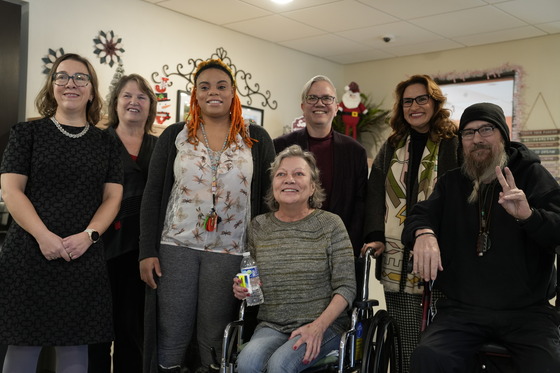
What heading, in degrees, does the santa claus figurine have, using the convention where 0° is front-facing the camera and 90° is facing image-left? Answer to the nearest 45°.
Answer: approximately 0°

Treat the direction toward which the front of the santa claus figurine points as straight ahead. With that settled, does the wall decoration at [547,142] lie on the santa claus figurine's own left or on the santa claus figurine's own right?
on the santa claus figurine's own left

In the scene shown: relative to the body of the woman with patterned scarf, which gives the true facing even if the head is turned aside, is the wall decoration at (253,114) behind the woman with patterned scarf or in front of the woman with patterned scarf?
behind

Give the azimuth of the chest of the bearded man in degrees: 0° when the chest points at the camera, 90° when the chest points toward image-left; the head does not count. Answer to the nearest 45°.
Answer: approximately 0°

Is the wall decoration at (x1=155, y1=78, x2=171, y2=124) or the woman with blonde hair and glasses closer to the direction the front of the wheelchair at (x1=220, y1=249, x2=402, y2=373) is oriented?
the woman with blonde hair and glasses

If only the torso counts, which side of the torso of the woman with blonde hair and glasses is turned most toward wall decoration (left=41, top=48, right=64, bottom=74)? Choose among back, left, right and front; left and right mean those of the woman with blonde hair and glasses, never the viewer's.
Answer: back

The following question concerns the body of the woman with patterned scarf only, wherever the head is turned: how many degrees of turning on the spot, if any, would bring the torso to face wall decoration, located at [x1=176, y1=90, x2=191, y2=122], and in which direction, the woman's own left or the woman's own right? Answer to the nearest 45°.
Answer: approximately 135° to the woman's own right

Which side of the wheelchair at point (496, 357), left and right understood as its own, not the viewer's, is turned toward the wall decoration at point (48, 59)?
right

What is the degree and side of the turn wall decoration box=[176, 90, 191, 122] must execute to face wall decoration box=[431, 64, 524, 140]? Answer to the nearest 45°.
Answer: approximately 45° to its left
